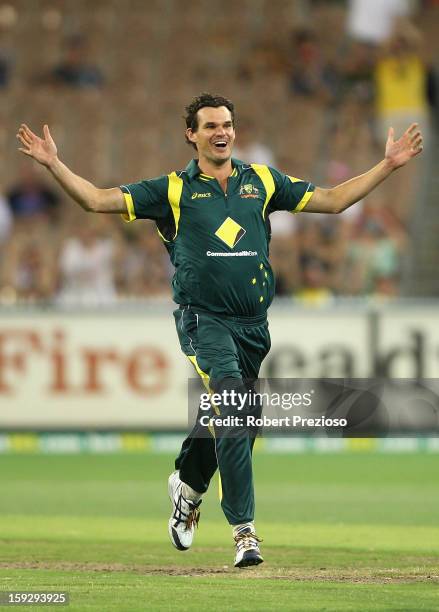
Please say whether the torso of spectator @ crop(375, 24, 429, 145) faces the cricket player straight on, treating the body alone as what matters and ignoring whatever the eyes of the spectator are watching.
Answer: yes

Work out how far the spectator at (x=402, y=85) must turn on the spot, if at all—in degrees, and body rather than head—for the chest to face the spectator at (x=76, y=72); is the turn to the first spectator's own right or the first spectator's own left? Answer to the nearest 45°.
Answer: approximately 90° to the first spectator's own right

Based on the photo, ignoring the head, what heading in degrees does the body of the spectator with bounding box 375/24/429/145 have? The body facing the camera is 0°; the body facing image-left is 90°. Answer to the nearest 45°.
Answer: approximately 0°

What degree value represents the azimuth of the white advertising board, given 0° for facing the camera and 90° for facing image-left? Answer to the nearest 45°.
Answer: approximately 0°

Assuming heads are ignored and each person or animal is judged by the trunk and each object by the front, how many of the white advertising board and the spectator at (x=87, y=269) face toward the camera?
2

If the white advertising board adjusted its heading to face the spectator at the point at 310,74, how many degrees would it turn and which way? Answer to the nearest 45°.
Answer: approximately 135° to its left

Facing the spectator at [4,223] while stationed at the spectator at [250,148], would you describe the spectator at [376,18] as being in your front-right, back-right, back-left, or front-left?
back-right
